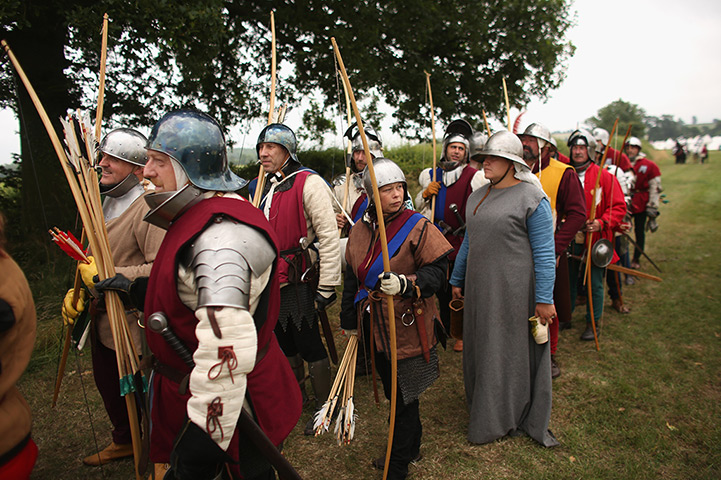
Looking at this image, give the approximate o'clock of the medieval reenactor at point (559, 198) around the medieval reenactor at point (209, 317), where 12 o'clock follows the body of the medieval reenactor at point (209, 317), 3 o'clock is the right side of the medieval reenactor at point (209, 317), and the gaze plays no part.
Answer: the medieval reenactor at point (559, 198) is roughly at 5 o'clock from the medieval reenactor at point (209, 317).

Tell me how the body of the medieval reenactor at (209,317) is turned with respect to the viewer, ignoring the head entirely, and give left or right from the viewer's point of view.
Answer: facing to the left of the viewer

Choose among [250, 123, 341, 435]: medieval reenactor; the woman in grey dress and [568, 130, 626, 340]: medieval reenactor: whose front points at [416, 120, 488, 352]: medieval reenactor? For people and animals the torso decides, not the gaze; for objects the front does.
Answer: [568, 130, 626, 340]: medieval reenactor

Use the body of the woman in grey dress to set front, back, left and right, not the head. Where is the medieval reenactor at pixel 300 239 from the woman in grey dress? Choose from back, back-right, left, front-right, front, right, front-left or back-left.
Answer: front-right

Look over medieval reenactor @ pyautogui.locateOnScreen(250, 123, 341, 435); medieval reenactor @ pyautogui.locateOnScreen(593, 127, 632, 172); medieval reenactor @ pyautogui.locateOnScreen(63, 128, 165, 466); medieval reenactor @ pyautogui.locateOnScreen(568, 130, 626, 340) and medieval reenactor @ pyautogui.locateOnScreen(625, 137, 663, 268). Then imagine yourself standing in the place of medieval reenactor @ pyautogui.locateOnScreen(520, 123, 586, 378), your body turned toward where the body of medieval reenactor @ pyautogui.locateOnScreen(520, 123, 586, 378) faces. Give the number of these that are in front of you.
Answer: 2

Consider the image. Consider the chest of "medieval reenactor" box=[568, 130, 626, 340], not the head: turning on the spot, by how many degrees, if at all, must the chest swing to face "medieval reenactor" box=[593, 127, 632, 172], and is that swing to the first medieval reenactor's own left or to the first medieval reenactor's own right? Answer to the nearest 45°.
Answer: approximately 135° to the first medieval reenactor's own right

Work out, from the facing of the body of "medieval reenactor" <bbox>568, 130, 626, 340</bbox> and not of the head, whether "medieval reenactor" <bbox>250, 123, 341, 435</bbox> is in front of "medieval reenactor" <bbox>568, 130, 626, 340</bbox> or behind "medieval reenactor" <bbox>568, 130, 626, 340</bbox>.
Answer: in front

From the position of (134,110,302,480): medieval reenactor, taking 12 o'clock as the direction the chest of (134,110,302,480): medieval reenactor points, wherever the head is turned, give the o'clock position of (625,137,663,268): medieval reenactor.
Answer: (625,137,663,268): medieval reenactor is roughly at 5 o'clock from (134,110,302,480): medieval reenactor.

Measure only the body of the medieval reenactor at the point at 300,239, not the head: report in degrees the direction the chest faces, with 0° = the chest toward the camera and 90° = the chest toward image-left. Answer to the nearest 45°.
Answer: approximately 45°

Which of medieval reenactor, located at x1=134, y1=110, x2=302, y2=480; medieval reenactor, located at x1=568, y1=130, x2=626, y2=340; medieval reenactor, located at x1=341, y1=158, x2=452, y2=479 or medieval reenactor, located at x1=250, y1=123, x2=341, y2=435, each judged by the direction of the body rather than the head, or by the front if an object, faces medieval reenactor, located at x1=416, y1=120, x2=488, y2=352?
medieval reenactor, located at x1=568, y1=130, x2=626, y2=340
